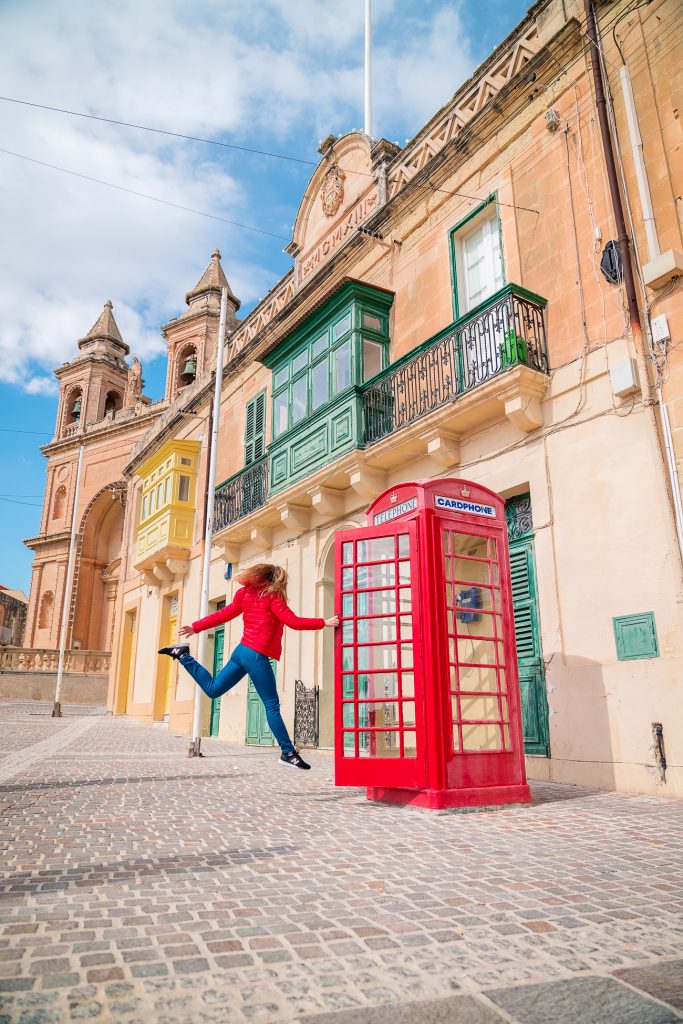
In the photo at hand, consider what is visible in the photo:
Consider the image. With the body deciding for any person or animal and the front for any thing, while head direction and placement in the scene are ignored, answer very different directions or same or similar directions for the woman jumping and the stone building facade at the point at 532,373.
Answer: very different directions

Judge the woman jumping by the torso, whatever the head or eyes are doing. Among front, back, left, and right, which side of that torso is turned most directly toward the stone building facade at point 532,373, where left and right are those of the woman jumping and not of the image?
front

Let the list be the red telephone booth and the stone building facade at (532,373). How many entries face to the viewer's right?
0

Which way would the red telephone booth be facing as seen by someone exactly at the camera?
facing the viewer and to the left of the viewer
